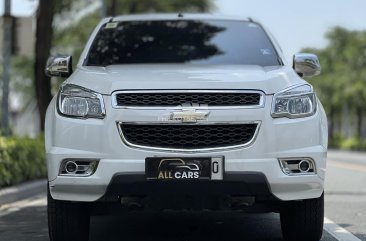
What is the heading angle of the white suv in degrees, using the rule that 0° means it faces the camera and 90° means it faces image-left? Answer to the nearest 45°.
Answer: approximately 0°
